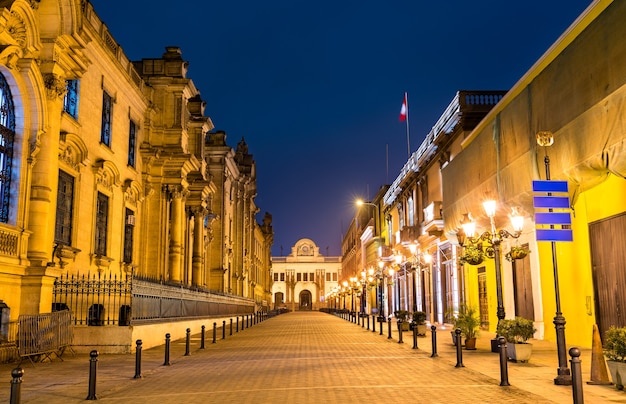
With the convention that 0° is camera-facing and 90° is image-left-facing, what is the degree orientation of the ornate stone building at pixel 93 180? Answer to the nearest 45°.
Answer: approximately 315°

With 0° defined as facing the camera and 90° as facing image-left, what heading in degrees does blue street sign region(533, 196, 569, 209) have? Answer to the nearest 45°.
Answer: approximately 0°

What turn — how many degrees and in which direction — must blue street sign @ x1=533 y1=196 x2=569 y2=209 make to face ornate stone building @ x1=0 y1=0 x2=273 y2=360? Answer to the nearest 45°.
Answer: approximately 90° to its right

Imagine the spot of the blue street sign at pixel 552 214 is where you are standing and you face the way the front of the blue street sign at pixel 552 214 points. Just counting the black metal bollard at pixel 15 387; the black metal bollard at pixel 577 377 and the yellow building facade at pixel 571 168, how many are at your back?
1

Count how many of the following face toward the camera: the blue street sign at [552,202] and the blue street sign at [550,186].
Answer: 2

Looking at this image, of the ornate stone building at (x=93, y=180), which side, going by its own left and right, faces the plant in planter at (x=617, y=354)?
front

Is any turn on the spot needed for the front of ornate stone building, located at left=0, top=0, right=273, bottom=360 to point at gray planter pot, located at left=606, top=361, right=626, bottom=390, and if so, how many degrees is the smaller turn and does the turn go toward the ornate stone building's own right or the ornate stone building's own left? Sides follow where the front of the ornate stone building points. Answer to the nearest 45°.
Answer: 0° — it already faces it

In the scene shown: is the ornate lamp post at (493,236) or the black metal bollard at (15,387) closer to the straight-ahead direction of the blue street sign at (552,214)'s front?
the black metal bollard

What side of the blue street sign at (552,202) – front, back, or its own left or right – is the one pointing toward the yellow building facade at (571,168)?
back
